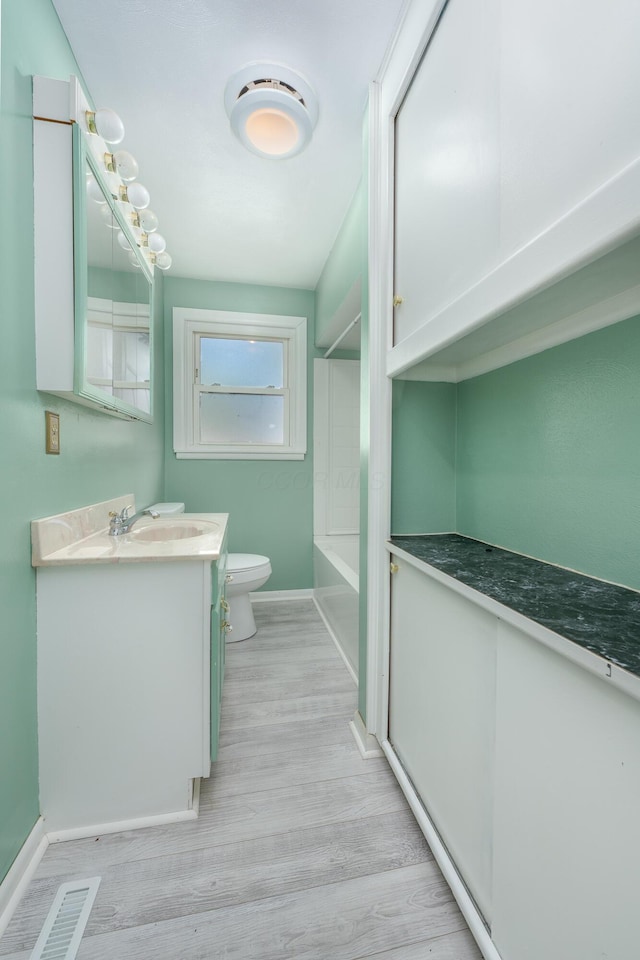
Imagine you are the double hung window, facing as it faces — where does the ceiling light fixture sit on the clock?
The ceiling light fixture is roughly at 12 o'clock from the double hung window.

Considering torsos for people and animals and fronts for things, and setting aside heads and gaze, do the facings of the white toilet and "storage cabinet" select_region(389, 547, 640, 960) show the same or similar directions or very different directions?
very different directions

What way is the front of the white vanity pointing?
to the viewer's right

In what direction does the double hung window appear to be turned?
toward the camera

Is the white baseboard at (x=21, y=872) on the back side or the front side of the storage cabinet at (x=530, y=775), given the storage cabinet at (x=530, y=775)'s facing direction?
on the front side

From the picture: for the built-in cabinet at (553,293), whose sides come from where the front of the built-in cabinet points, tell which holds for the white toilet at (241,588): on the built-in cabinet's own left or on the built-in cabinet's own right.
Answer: on the built-in cabinet's own right

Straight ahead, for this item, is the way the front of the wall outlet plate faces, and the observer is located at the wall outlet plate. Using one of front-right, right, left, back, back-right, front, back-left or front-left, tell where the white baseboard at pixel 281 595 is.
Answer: left

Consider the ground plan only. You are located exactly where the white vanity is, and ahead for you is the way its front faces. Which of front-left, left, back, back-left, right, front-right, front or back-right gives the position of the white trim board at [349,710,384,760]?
front

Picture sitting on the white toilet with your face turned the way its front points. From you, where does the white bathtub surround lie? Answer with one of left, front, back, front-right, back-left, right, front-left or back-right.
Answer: front-left

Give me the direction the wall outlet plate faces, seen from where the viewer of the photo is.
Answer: facing the viewer and to the right of the viewer

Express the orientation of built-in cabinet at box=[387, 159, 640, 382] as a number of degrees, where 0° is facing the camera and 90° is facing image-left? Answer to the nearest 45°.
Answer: approximately 45°
